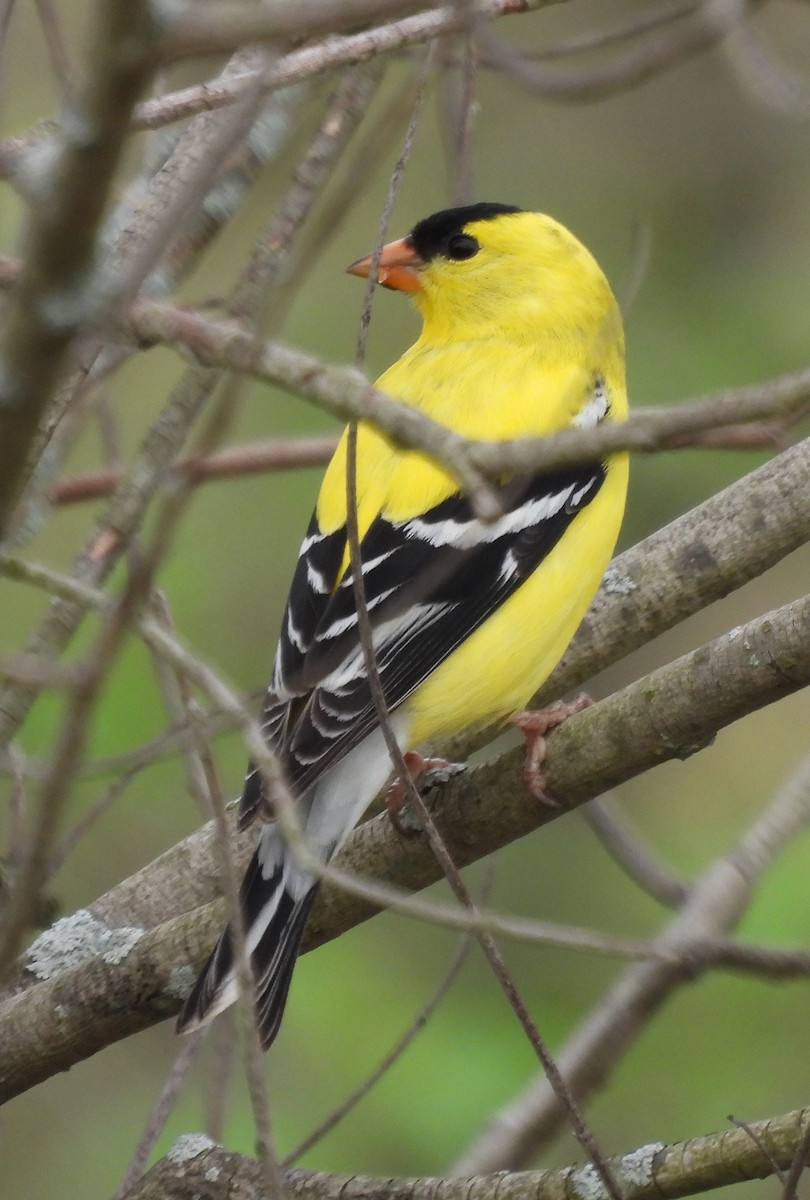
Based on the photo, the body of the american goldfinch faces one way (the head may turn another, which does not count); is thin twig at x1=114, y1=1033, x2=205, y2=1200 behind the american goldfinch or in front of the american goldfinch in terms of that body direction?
behind

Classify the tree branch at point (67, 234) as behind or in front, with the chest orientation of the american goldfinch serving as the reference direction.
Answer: behind

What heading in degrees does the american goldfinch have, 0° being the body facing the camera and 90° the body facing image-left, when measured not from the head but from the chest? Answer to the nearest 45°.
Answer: approximately 225°
